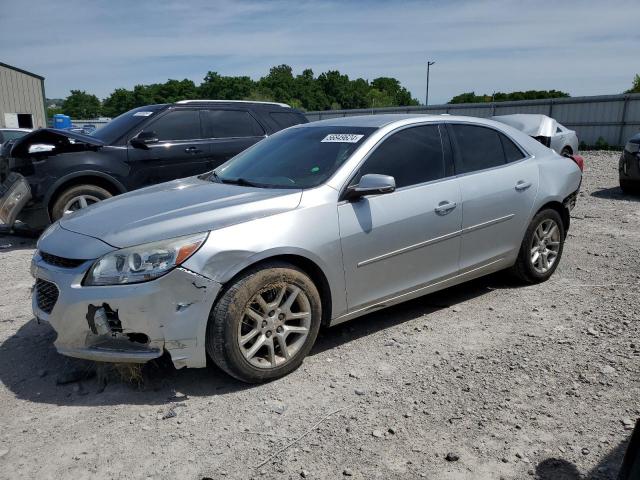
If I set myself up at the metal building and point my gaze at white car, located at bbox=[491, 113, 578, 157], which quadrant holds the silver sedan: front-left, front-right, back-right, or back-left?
front-right

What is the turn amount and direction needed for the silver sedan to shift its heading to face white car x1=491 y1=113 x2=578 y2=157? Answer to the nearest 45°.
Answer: approximately 180°

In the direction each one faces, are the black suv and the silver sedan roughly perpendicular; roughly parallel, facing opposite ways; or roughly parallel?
roughly parallel

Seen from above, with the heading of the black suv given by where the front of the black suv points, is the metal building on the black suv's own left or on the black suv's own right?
on the black suv's own right

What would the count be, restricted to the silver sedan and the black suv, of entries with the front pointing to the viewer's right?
0

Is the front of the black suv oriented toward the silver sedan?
no

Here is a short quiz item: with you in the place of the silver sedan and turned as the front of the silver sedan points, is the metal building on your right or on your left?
on your right

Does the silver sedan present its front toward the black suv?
no

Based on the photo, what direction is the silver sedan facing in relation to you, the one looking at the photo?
facing the viewer and to the left of the viewer

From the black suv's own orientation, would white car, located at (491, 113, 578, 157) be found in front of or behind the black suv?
behind
